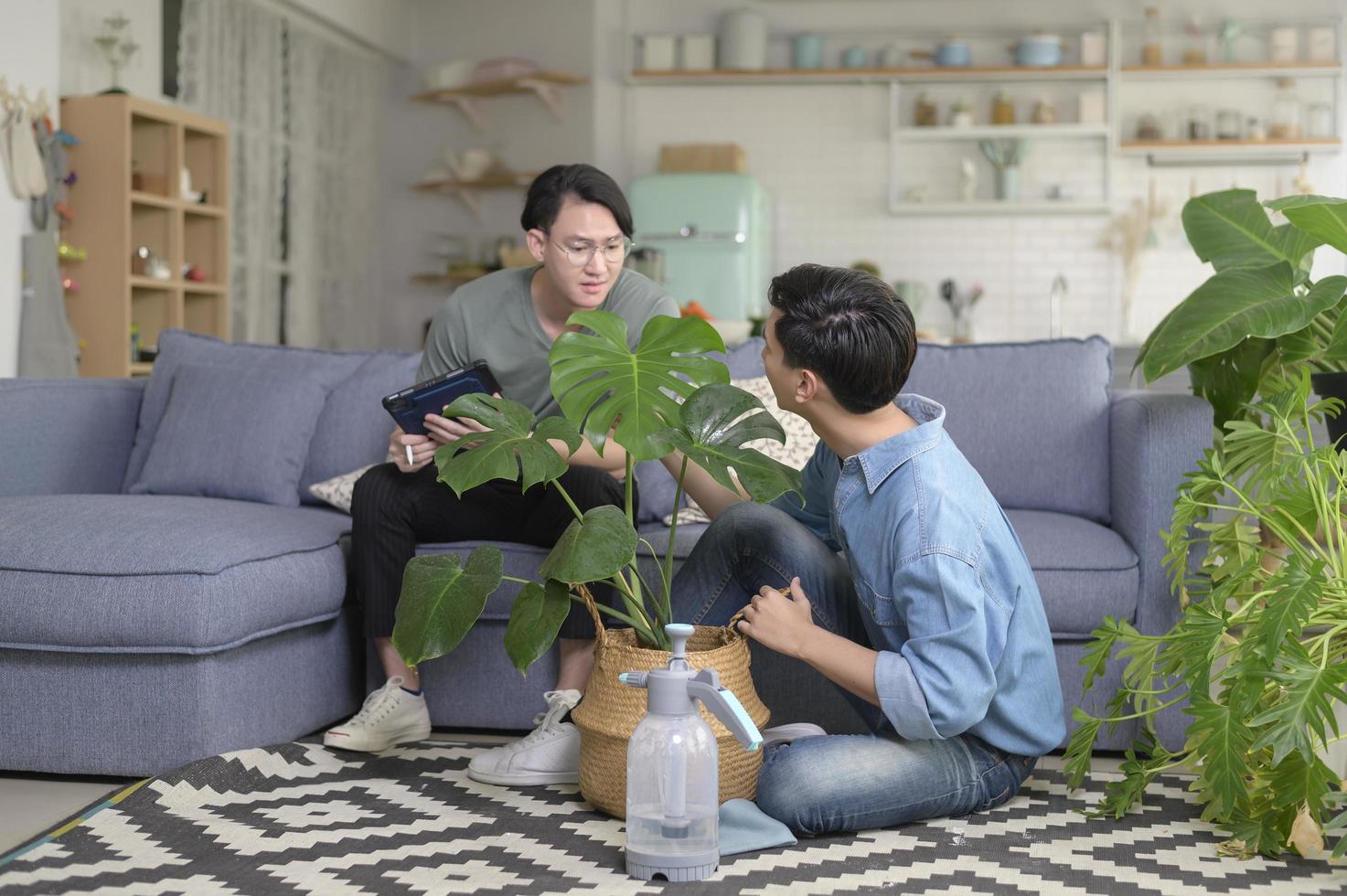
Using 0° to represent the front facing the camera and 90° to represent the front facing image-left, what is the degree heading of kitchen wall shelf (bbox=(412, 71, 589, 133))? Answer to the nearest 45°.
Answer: approximately 45°

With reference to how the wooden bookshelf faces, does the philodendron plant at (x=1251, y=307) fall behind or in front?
in front

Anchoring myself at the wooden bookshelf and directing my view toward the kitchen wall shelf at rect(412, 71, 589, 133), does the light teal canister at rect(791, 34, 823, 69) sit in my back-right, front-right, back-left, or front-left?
front-right

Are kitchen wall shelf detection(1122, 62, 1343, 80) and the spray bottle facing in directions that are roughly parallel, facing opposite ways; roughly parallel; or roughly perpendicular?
roughly perpendicular

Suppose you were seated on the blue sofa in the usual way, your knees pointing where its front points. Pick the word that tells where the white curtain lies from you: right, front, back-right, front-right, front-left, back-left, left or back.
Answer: back

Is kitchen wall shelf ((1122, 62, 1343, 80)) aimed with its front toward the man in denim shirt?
yes

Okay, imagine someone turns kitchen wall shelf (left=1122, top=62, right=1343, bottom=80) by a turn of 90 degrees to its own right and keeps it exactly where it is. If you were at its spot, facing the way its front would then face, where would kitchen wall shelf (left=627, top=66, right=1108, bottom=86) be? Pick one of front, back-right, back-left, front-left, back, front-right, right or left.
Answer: front

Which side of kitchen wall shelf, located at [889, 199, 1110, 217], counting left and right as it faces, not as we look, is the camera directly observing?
front

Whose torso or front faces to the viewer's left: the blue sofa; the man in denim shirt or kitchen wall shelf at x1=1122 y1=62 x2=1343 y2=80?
the man in denim shirt

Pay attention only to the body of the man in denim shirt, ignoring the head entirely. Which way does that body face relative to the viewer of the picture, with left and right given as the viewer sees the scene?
facing to the left of the viewer

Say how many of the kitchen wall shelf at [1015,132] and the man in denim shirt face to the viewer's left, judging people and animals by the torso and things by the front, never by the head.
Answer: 1

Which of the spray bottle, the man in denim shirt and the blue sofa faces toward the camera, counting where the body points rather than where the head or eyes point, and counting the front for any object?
the blue sofa

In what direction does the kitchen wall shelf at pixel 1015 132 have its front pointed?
toward the camera

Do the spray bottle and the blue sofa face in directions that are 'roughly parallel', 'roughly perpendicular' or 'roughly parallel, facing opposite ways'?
roughly perpendicular

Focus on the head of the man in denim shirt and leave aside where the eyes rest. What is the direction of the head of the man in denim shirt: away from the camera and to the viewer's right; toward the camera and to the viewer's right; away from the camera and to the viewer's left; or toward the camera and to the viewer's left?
away from the camera and to the viewer's left
